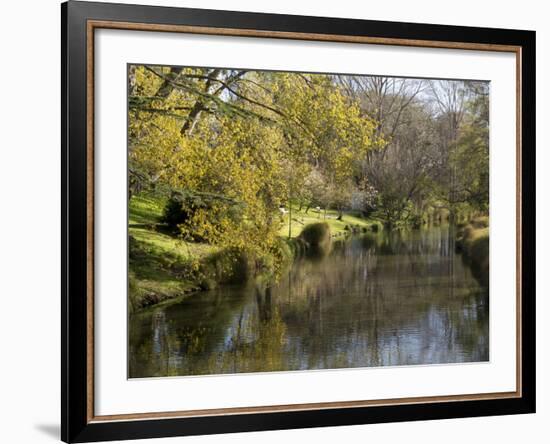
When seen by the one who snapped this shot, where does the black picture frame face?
facing the viewer and to the right of the viewer
